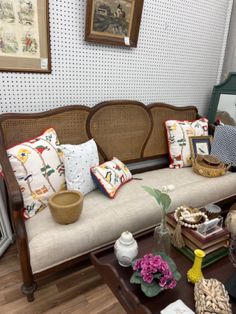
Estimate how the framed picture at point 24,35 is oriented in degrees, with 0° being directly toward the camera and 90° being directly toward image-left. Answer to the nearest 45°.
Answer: approximately 0°

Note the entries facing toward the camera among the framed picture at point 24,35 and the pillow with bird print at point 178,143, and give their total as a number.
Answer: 2

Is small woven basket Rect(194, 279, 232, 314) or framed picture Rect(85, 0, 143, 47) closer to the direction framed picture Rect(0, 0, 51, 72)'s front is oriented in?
the small woven basket

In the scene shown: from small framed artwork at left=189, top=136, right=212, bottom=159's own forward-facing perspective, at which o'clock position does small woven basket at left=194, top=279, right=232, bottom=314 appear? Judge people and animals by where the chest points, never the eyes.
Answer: The small woven basket is roughly at 12 o'clock from the small framed artwork.

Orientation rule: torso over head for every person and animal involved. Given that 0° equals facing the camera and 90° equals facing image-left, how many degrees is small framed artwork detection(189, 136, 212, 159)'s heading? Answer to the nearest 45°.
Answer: approximately 0°

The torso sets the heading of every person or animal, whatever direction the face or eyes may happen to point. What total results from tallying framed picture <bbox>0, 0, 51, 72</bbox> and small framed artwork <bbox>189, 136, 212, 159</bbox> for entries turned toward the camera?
2
